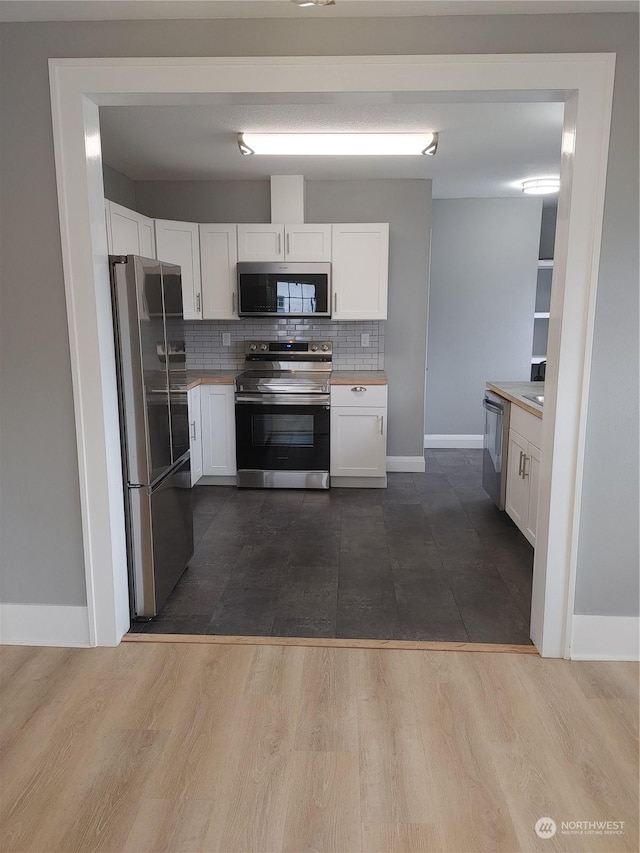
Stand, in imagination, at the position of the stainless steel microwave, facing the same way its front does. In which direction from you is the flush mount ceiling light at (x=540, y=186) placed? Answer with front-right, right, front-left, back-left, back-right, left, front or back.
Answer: left

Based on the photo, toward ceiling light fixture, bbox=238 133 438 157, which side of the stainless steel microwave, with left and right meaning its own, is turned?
front

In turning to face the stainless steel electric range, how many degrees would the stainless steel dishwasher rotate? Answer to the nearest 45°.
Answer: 0° — it already faces it

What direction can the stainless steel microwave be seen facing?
toward the camera

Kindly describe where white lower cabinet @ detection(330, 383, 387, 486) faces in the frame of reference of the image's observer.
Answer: facing the viewer

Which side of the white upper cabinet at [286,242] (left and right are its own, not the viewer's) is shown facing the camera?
front

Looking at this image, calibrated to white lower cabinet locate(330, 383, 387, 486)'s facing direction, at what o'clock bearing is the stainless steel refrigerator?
The stainless steel refrigerator is roughly at 1 o'clock from the white lower cabinet.

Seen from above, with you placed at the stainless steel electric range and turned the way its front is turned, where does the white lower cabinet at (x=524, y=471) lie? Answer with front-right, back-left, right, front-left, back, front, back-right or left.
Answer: front-left

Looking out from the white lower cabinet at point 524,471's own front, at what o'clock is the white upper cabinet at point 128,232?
The white upper cabinet is roughly at 12 o'clock from the white lower cabinet.

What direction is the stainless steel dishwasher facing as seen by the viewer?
to the viewer's left

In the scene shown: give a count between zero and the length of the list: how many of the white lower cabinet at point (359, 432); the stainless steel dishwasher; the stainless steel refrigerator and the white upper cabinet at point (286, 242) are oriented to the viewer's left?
1

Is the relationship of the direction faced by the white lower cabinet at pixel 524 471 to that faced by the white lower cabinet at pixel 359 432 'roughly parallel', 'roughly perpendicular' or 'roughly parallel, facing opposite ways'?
roughly perpendicular

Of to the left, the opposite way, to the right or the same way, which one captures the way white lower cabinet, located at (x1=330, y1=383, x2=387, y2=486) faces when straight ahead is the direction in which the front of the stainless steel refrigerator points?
to the right

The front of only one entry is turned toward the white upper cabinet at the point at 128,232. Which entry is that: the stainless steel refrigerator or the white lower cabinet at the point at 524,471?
the white lower cabinet

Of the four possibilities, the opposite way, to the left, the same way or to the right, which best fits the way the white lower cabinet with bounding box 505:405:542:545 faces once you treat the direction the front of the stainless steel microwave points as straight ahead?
to the right

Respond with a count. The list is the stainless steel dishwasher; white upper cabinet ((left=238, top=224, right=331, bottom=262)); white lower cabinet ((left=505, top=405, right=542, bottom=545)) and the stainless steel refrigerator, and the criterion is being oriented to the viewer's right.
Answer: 1

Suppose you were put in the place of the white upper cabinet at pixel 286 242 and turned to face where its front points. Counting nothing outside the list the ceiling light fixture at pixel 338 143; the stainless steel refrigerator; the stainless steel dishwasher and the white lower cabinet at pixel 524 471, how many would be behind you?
0
